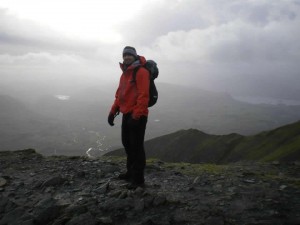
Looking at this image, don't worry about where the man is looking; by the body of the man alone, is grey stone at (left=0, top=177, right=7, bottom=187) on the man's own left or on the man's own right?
on the man's own right

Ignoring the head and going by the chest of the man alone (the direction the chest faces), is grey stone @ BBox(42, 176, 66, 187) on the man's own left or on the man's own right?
on the man's own right

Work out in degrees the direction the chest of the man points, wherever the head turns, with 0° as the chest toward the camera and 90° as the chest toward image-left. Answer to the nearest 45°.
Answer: approximately 45°
